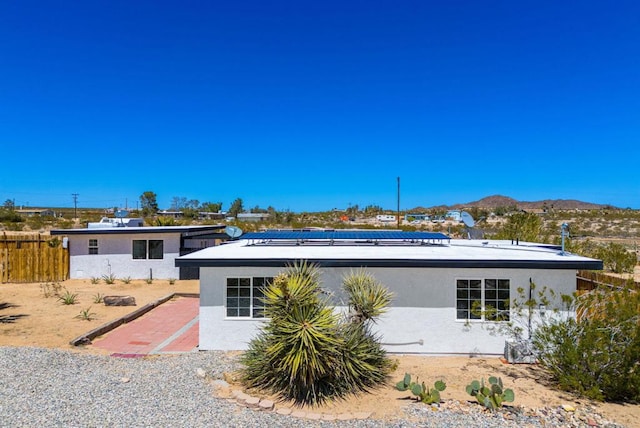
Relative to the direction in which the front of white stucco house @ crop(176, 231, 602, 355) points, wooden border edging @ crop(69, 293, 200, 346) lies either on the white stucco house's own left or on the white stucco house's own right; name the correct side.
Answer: on the white stucco house's own right

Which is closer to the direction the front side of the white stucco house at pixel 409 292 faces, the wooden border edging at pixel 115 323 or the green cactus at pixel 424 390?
the green cactus

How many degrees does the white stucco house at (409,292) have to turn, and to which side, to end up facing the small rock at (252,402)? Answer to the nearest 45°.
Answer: approximately 45° to its right

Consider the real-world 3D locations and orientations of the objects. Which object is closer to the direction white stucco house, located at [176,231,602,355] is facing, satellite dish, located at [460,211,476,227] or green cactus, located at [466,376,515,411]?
the green cactus

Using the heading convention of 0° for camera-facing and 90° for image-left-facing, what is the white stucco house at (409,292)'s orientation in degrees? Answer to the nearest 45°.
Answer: approximately 0°

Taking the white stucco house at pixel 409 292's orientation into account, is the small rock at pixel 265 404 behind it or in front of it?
in front

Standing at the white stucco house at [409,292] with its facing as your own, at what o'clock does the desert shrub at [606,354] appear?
The desert shrub is roughly at 10 o'clock from the white stucco house.

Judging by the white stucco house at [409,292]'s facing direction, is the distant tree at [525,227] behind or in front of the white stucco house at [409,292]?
behind

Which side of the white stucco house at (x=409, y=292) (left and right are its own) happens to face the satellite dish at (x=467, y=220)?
back

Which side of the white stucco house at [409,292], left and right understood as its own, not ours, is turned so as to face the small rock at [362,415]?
front

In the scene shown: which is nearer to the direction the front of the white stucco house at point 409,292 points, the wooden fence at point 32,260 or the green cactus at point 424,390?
the green cactus

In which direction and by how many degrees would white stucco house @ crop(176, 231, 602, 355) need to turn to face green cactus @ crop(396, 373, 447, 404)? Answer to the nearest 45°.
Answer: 0° — it already faces it

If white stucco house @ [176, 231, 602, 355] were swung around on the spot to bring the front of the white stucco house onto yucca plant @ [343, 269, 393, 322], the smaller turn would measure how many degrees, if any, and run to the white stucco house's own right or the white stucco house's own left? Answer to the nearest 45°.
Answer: approximately 45° to the white stucco house's own right
